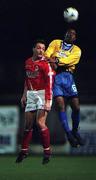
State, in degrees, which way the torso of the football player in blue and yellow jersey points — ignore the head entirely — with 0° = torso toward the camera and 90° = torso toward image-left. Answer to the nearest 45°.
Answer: approximately 0°
